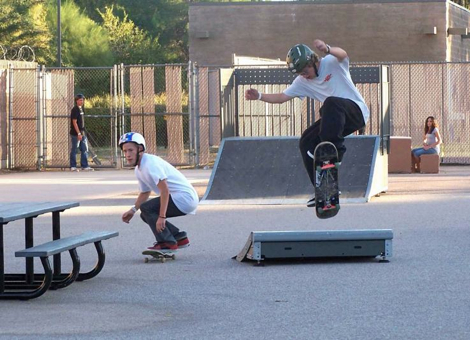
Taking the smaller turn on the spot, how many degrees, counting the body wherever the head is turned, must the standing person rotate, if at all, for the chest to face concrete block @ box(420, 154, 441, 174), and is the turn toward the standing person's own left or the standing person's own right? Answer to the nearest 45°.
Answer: approximately 45° to the standing person's own left

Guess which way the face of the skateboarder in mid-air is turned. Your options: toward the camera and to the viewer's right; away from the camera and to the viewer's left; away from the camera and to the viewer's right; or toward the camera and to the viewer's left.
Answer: toward the camera and to the viewer's left

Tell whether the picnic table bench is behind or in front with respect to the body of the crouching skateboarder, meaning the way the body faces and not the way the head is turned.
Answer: in front

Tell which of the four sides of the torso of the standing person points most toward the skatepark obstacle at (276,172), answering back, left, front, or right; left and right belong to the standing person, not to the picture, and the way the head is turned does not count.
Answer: front

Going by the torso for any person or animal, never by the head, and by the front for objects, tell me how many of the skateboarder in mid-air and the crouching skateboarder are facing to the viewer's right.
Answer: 0

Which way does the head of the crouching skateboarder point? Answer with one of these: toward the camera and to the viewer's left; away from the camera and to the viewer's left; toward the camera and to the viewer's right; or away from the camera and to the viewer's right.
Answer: toward the camera and to the viewer's left

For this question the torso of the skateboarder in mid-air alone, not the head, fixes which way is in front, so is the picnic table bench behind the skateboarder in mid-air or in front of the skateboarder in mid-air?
in front

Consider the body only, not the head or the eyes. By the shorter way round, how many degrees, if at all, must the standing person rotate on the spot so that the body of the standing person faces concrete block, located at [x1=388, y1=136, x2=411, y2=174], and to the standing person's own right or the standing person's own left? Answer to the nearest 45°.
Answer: approximately 45° to the standing person's own left

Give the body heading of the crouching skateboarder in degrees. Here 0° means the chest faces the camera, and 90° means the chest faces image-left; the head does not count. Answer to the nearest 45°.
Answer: approximately 45°

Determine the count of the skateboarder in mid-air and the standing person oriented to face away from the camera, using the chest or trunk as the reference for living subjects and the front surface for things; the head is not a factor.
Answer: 0
